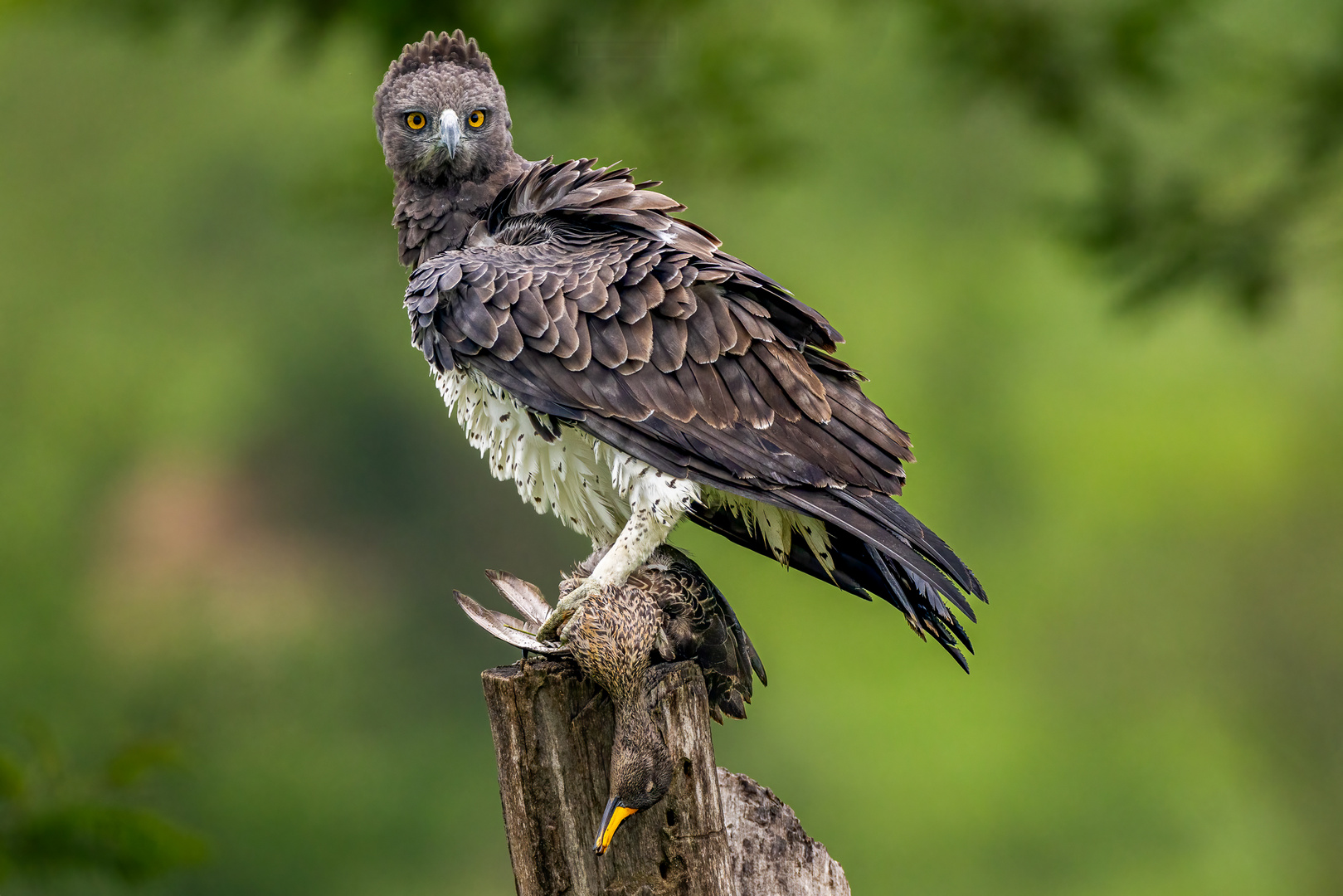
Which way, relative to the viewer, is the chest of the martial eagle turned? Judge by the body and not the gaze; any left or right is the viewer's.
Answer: facing to the left of the viewer

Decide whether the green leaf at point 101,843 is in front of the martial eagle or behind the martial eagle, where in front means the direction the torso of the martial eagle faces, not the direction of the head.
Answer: in front
